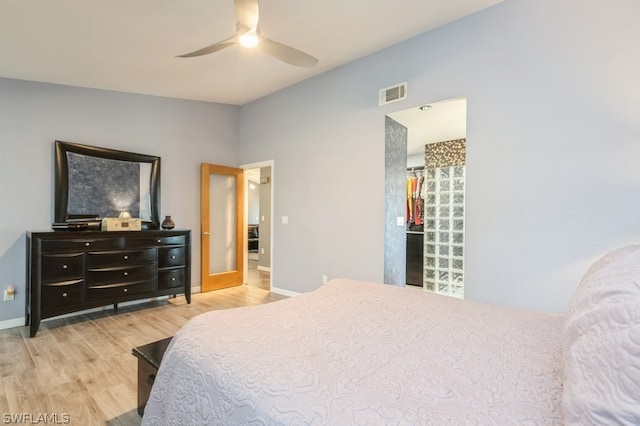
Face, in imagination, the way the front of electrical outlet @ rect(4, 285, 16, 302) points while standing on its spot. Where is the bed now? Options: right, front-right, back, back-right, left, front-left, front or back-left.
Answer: front

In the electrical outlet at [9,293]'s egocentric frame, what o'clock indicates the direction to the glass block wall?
The glass block wall is roughly at 10 o'clock from the electrical outlet.

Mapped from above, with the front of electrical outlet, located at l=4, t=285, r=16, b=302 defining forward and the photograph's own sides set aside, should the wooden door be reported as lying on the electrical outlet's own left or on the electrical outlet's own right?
on the electrical outlet's own left

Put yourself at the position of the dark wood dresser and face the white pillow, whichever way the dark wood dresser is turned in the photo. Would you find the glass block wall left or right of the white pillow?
left

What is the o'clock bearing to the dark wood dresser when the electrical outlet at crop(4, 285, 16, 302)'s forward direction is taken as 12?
The dark wood dresser is roughly at 10 o'clock from the electrical outlet.

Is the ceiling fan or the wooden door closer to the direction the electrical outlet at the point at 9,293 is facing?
the ceiling fan

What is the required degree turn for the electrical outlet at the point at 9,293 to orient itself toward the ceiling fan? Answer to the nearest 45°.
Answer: approximately 45° to its left

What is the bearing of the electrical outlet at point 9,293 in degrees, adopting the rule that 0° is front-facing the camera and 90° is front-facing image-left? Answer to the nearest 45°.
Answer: approximately 0°
